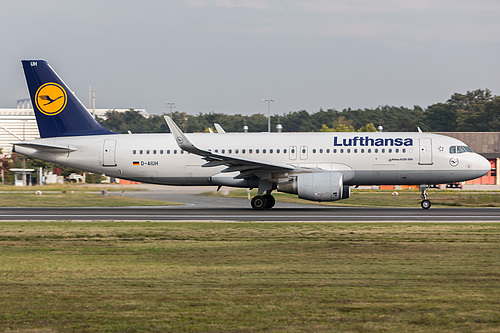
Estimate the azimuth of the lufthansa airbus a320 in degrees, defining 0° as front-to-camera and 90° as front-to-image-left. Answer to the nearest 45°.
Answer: approximately 270°
